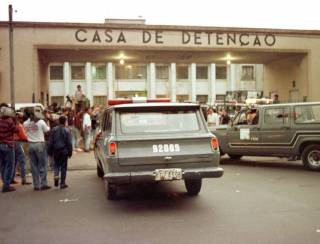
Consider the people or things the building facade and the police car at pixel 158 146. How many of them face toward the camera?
1

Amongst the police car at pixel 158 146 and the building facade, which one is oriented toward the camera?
the building facade

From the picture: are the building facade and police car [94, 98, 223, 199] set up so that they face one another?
yes

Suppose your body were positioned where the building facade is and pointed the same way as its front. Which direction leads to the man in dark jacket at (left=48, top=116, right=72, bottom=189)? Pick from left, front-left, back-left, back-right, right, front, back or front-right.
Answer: front

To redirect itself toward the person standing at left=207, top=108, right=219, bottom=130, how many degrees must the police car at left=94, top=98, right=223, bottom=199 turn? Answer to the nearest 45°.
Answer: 0° — it already faces them

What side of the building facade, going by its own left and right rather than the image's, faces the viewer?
front

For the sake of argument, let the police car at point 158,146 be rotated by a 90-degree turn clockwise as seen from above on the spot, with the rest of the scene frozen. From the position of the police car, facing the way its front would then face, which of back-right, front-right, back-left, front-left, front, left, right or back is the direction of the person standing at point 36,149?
back-left

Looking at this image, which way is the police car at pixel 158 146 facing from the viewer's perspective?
away from the camera

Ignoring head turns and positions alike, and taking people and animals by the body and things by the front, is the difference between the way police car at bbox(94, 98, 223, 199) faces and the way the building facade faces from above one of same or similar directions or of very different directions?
very different directions

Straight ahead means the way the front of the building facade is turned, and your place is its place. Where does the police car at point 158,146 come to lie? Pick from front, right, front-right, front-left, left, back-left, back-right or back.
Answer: front

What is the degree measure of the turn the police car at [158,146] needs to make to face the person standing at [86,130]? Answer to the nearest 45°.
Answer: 0° — it already faces them

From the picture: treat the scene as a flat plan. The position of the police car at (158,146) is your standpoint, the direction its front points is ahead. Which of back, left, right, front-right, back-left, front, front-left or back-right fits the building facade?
front
